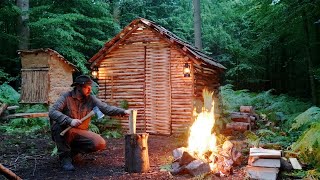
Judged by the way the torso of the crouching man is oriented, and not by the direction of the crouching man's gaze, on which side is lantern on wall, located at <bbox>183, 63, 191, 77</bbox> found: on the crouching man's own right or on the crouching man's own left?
on the crouching man's own left

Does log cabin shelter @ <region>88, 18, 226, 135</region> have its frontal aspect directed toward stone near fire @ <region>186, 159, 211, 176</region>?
yes

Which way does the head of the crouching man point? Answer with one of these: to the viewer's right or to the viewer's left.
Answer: to the viewer's right

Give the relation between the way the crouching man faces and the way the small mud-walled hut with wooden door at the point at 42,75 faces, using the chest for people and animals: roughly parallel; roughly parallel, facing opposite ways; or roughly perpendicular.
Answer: roughly perpendicular

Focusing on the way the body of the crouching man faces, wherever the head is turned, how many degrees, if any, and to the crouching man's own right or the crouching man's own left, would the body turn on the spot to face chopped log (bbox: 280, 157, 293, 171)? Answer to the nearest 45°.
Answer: approximately 45° to the crouching man's own left

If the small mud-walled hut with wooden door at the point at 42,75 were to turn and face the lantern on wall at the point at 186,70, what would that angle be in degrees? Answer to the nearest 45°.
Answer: approximately 90° to its left
